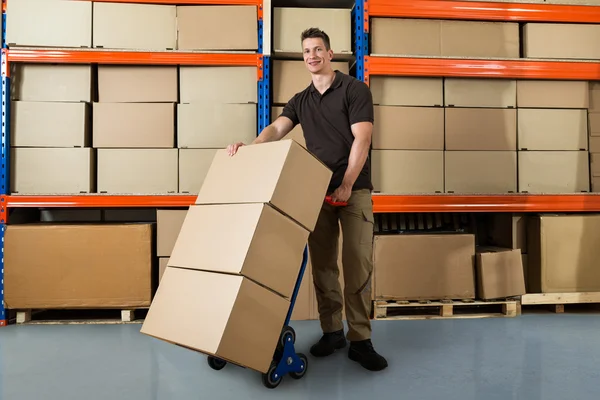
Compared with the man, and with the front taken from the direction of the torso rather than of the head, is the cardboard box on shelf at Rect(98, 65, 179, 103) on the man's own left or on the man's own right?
on the man's own right

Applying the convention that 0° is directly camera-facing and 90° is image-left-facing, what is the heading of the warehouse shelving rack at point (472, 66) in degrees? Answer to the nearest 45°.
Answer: approximately 0°

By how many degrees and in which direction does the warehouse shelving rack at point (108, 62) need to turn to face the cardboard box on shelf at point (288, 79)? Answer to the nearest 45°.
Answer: approximately 90° to its left

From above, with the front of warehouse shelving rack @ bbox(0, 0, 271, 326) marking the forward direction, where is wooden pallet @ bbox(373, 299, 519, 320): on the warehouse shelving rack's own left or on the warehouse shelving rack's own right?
on the warehouse shelving rack's own left

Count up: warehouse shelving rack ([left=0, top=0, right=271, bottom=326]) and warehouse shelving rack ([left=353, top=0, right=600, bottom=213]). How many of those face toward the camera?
2
